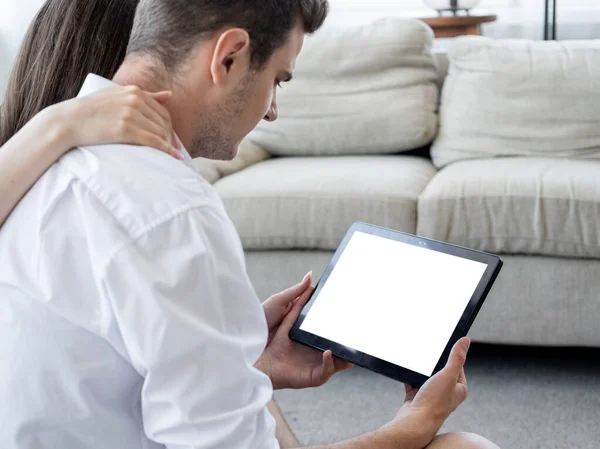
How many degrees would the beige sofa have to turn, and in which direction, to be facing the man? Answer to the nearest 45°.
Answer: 0° — it already faces them

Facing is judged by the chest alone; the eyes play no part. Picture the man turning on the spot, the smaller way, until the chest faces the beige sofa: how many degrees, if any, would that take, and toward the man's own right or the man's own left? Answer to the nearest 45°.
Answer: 0° — they already face it

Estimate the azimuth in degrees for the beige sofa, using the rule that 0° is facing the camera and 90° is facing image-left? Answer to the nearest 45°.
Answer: approximately 0°

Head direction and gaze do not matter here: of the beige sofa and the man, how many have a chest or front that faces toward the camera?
1

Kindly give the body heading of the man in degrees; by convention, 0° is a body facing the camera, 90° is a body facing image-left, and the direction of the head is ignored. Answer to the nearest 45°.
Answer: approximately 225°
